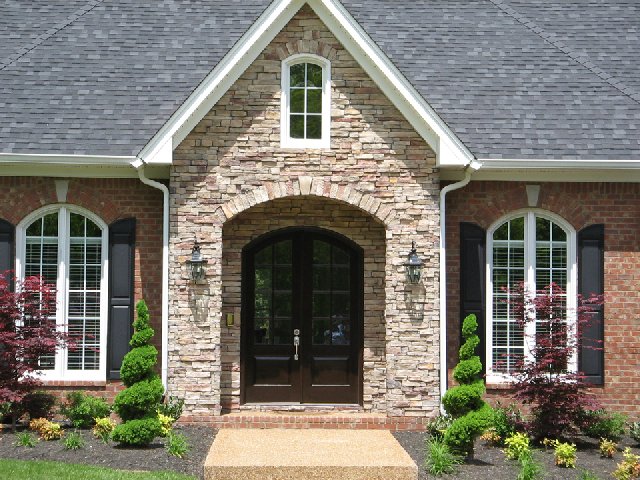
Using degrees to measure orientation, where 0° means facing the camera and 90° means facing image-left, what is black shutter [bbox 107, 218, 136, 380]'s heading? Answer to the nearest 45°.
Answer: approximately 0°

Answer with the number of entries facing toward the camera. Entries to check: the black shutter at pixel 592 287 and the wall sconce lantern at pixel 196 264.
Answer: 2

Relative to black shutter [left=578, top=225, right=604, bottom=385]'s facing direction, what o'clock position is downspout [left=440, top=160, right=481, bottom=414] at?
The downspout is roughly at 2 o'clock from the black shutter.

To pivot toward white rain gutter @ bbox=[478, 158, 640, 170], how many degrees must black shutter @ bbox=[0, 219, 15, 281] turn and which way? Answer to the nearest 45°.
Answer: approximately 90° to its left

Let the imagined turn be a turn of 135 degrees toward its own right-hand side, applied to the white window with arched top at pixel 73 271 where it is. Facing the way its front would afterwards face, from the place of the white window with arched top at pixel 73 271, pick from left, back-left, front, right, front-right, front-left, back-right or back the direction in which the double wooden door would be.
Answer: back-right

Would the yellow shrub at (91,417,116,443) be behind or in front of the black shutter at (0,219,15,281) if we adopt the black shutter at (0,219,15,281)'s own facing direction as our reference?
in front

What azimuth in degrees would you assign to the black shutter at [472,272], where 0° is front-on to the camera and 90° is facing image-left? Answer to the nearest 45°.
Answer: approximately 0°

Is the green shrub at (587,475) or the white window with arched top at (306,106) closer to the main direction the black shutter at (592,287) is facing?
the green shrub

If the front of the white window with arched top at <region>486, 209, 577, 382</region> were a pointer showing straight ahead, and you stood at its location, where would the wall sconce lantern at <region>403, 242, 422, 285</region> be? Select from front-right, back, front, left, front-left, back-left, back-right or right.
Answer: front-right

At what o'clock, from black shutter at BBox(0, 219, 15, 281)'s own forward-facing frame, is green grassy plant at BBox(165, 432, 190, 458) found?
The green grassy plant is roughly at 11 o'clock from the black shutter.

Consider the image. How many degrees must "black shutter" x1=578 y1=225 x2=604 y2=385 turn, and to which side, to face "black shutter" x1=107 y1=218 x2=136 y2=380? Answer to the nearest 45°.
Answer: approximately 90° to its right
